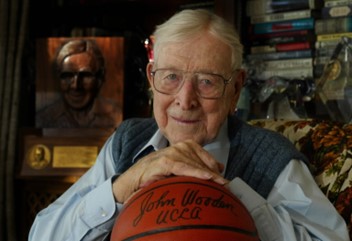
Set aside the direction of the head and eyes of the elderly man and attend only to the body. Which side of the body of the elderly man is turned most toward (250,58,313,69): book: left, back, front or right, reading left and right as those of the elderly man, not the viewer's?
back

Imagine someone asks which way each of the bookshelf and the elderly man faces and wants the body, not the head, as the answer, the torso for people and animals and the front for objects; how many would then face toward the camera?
2

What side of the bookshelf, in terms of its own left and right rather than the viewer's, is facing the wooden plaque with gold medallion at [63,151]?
right

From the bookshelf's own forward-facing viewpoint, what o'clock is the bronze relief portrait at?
The bronze relief portrait is roughly at 3 o'clock from the bookshelf.
